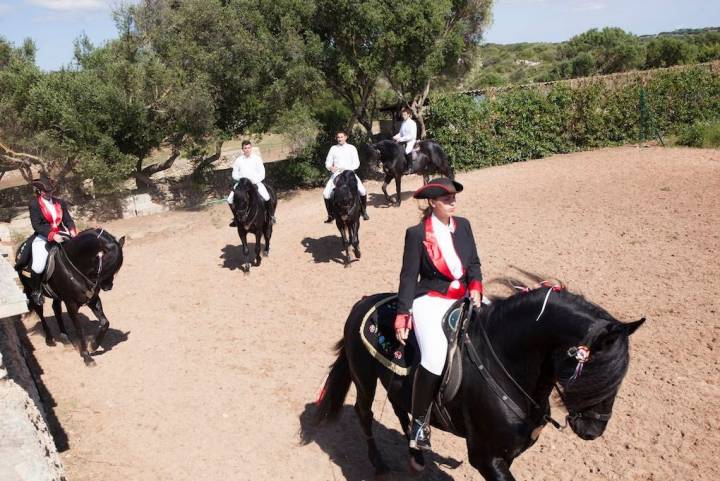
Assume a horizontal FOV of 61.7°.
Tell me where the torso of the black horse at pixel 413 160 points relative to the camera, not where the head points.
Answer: to the viewer's left

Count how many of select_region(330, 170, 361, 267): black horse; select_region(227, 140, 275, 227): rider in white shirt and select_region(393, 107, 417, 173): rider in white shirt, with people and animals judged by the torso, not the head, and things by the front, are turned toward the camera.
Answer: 2

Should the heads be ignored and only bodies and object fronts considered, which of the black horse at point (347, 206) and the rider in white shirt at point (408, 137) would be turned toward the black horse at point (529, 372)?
the black horse at point (347, 206)

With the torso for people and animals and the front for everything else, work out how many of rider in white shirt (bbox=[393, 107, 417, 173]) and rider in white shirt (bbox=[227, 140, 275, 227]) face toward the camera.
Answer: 1

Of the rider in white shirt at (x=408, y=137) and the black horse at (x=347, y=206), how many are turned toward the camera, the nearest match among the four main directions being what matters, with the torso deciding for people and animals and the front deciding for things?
1

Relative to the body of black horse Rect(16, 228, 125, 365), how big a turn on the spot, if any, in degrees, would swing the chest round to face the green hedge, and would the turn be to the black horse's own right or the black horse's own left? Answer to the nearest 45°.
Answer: approximately 45° to the black horse's own left

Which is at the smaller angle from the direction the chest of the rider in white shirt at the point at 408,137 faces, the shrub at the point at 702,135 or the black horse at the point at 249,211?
the black horse

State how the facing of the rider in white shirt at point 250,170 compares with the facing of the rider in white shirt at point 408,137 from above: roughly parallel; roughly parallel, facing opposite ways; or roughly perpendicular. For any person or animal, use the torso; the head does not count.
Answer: roughly perpendicular

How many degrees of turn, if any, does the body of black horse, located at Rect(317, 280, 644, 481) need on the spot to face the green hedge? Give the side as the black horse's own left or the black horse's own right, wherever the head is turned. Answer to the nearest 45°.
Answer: approximately 135° to the black horse's own left

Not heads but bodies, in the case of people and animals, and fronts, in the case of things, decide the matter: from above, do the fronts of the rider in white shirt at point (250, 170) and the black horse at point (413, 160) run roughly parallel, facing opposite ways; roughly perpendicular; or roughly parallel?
roughly perpendicular

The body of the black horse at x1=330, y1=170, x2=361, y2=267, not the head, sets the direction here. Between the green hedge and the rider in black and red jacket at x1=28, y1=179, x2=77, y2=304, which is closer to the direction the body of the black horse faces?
the rider in black and red jacket

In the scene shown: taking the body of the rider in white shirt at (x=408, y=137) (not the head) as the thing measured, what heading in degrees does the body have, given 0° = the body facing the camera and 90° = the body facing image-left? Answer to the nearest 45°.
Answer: approximately 90°

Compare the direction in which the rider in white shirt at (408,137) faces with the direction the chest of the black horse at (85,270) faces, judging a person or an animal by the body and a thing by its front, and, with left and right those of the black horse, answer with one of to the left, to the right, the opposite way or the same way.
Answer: the opposite way
